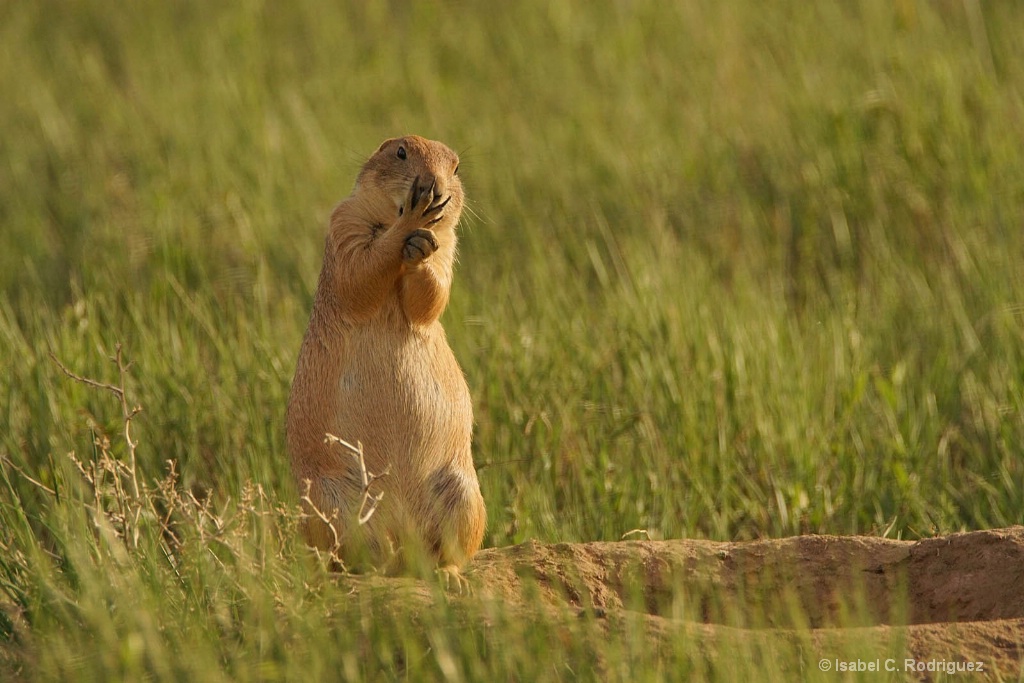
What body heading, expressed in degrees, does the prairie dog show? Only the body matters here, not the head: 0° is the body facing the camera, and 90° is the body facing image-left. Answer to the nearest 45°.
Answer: approximately 315°
